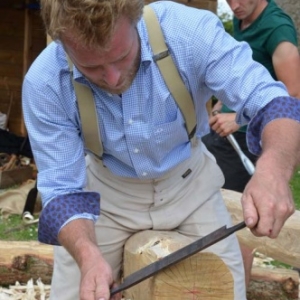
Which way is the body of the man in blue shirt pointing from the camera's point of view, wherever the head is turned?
toward the camera

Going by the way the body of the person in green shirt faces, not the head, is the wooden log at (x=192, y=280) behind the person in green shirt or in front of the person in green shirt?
in front

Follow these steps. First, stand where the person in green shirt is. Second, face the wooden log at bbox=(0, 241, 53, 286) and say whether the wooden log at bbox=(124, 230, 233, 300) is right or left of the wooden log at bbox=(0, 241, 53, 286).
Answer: left

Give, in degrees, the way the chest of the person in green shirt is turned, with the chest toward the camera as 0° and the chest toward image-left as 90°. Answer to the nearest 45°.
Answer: approximately 45°

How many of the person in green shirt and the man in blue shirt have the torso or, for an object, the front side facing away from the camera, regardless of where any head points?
0

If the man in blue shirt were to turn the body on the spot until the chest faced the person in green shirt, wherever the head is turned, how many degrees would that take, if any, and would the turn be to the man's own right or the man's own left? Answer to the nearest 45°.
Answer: approximately 180°

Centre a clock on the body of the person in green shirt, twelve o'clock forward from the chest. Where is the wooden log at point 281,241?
The wooden log is roughly at 10 o'clock from the person in green shirt.
